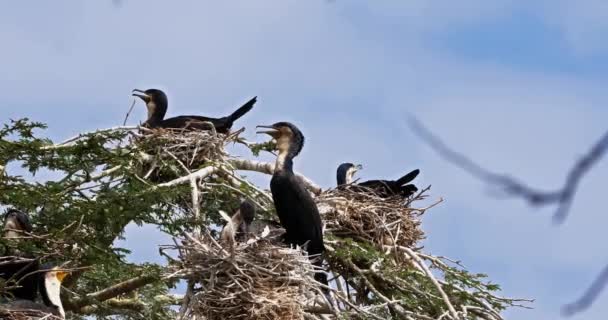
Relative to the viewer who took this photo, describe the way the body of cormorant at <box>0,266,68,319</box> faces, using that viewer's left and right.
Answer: facing to the right of the viewer

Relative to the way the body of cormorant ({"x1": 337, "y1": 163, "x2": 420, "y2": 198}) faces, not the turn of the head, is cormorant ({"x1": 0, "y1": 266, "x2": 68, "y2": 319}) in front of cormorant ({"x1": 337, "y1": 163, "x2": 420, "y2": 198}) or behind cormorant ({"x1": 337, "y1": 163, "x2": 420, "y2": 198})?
in front

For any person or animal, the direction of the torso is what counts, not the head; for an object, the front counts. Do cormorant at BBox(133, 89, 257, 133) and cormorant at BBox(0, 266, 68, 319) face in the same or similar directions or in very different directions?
very different directions

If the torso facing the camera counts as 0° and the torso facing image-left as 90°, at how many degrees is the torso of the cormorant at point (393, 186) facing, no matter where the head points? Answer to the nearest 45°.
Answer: approximately 90°

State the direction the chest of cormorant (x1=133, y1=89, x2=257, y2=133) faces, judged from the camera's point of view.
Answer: to the viewer's left

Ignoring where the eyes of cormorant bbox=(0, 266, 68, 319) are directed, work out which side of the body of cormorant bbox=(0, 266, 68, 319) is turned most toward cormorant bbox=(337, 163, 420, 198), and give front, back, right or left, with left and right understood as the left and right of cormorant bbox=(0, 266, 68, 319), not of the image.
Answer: front

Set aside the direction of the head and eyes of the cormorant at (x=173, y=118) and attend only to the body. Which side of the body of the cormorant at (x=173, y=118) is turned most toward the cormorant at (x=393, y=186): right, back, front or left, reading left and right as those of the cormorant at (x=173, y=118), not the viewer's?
back
